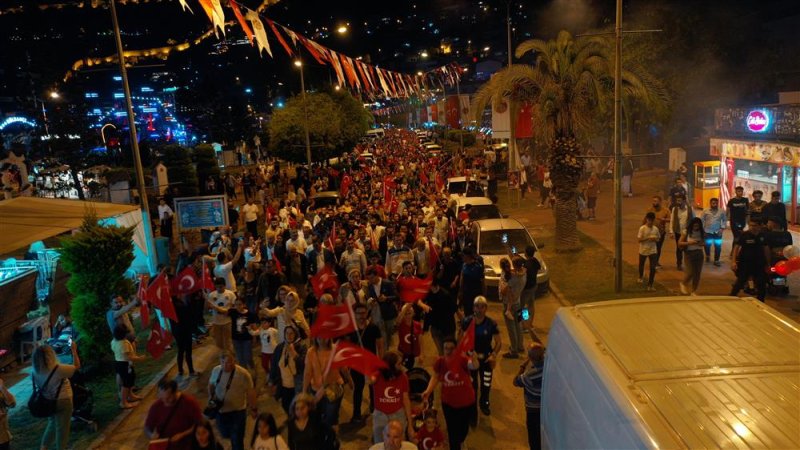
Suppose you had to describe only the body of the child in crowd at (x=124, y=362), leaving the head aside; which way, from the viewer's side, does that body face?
to the viewer's right

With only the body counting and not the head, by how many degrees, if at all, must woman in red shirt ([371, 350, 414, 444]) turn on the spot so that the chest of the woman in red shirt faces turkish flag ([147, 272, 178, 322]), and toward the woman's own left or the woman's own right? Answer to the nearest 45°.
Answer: approximately 135° to the woman's own right

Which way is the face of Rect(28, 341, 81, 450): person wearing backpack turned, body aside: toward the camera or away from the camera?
away from the camera

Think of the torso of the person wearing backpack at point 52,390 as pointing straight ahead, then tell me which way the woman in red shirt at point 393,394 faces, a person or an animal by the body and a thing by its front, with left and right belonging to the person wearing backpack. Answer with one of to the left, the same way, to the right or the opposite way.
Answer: the opposite way

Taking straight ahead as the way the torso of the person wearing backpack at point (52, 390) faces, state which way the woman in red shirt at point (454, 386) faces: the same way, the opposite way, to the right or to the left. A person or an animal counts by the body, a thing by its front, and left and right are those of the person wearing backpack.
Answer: the opposite way

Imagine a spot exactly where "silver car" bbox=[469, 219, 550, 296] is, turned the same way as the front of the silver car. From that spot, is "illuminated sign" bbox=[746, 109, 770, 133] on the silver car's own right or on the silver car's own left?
on the silver car's own left

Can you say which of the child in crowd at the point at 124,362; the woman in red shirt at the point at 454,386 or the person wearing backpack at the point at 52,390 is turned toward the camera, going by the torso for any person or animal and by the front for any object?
the woman in red shirt

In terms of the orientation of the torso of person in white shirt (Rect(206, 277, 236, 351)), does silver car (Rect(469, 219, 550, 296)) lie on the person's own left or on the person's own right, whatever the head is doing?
on the person's own left
